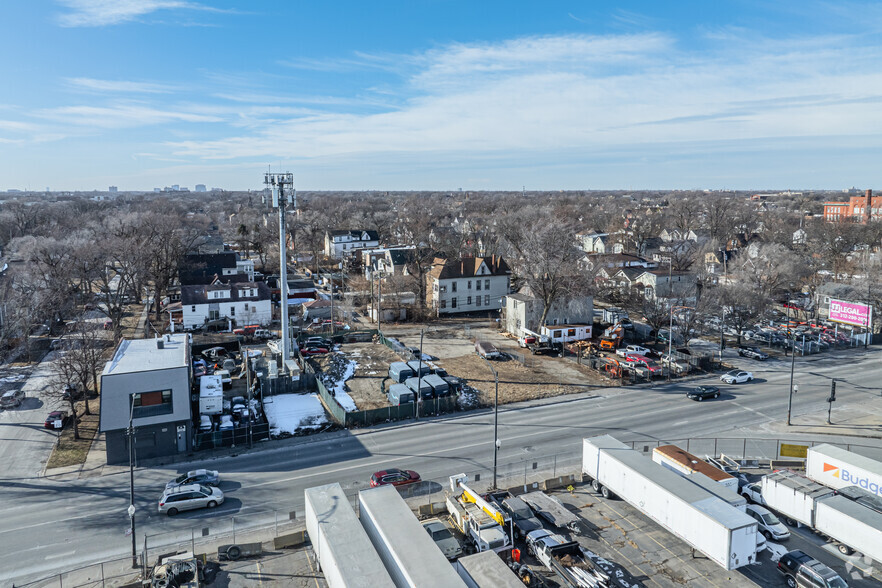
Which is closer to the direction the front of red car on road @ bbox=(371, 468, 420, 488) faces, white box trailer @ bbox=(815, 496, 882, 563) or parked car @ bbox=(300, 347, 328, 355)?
the white box trailer

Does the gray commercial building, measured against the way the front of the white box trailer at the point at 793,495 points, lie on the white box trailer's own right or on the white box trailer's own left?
on the white box trailer's own left

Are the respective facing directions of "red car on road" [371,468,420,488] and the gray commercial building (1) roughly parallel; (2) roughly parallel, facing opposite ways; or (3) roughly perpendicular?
roughly perpendicular

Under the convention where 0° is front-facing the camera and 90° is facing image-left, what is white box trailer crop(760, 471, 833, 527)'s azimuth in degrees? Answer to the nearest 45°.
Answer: approximately 135°

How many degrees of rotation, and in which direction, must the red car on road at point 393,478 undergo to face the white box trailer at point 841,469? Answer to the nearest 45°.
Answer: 0° — it already faces it

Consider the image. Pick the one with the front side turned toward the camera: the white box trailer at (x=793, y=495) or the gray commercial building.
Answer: the gray commercial building

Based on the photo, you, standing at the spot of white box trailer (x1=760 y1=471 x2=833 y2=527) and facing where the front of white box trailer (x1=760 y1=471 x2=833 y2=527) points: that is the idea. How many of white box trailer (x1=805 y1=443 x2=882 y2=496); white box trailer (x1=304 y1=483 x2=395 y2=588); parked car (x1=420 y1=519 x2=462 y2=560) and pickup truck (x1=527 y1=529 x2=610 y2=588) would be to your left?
3

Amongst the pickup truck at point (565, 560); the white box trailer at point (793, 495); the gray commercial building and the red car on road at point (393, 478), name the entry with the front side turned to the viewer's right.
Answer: the red car on road

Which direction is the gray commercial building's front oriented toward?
toward the camera

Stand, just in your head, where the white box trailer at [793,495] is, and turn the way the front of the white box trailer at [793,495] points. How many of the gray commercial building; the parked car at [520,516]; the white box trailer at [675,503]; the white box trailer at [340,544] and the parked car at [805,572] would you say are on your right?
0

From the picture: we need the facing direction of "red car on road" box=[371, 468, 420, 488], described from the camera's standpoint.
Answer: facing to the right of the viewer

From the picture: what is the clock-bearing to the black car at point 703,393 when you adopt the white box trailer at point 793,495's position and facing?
The black car is roughly at 1 o'clock from the white box trailer.

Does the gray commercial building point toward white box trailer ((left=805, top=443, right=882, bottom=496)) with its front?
no
